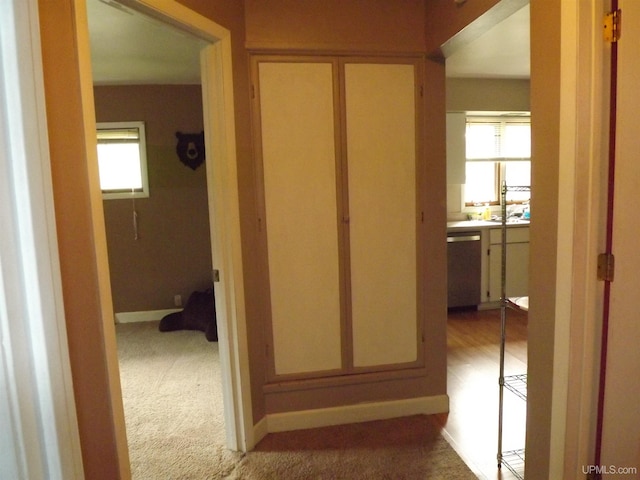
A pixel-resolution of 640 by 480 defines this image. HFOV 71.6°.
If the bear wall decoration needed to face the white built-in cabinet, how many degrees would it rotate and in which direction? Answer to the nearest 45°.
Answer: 0° — it already faces it

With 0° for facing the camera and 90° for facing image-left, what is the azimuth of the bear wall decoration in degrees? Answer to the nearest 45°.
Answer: approximately 0°

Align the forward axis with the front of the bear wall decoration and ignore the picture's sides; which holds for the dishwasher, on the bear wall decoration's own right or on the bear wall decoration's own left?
on the bear wall decoration's own left

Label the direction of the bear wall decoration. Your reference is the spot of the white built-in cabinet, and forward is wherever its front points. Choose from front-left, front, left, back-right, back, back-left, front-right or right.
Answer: back-right

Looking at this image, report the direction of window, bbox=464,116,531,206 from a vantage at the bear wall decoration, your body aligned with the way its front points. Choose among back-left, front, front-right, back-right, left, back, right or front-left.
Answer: left

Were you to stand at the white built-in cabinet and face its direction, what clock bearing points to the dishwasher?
The dishwasher is roughly at 7 o'clock from the white built-in cabinet.

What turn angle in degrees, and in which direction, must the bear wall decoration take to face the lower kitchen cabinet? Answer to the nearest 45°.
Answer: approximately 90° to its left

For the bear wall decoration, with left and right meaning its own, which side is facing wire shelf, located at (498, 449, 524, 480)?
front

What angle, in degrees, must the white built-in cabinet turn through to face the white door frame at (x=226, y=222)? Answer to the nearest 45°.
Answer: approximately 45° to its right
